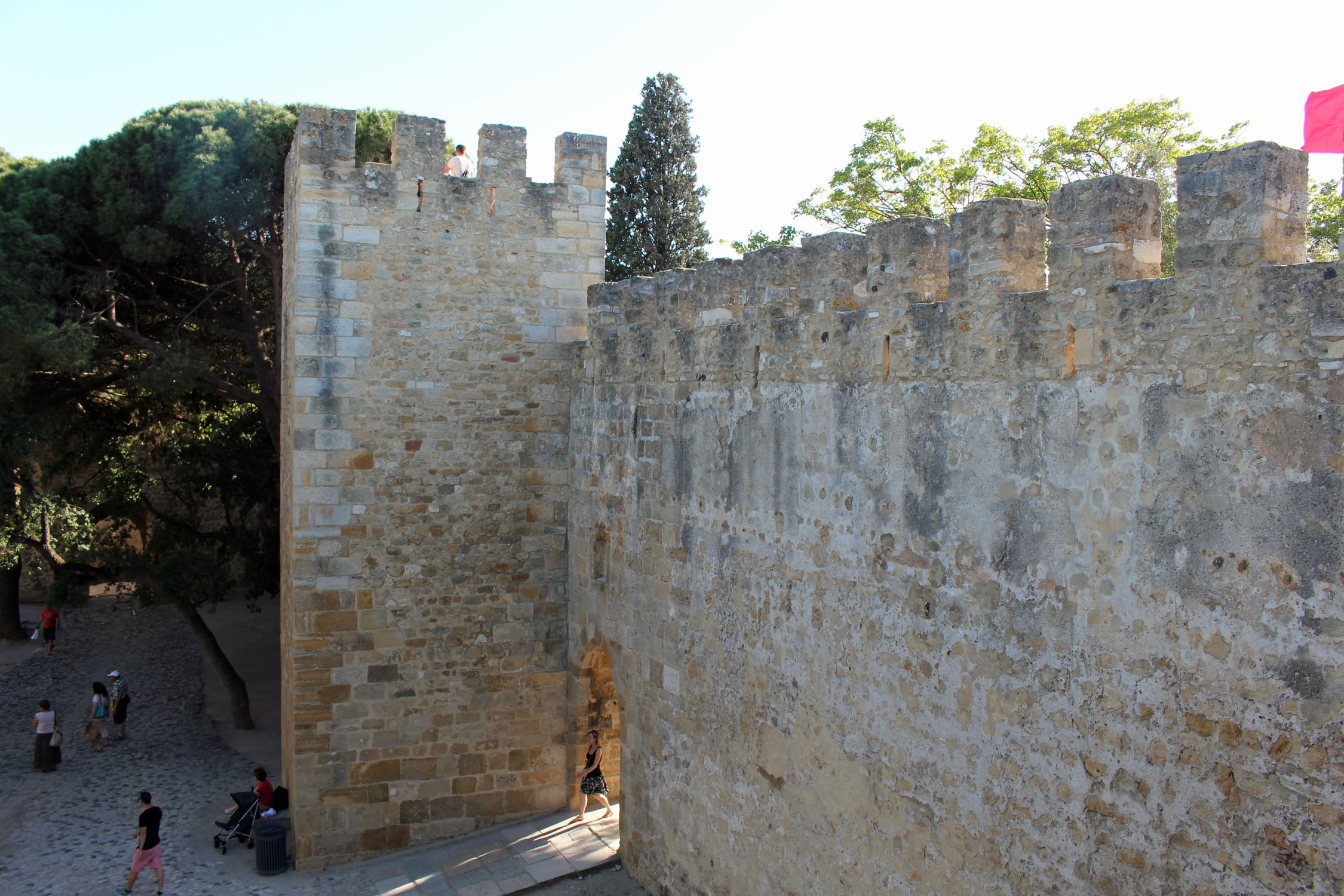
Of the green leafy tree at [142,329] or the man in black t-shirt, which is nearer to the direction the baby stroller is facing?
the man in black t-shirt

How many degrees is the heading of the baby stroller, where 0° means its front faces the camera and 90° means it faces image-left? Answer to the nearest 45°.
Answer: approximately 45°

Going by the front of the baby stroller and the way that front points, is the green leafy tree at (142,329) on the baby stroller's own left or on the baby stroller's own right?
on the baby stroller's own right

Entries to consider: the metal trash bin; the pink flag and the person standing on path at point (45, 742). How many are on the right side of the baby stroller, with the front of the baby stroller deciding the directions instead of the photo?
1

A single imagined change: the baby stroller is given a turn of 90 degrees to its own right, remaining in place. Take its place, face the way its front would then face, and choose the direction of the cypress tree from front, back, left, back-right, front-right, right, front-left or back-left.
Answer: right

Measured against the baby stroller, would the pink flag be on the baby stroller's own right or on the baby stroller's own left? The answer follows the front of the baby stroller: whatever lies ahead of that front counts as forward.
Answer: on the baby stroller's own left

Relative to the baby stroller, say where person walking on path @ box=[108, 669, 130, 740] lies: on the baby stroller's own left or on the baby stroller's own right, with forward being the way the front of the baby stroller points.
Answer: on the baby stroller's own right
